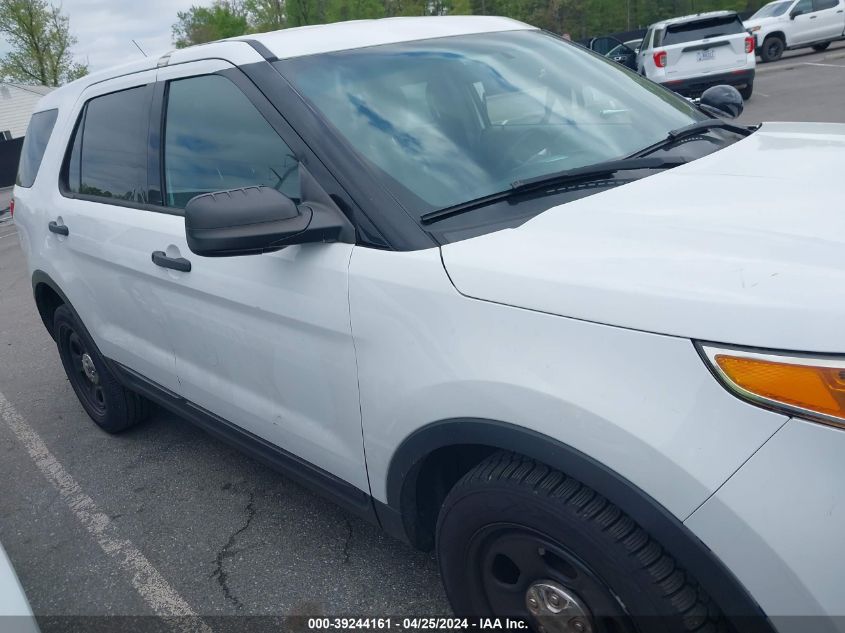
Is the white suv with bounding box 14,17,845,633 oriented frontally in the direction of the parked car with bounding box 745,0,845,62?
no

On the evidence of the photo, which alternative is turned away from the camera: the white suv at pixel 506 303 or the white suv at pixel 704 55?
the white suv at pixel 704 55

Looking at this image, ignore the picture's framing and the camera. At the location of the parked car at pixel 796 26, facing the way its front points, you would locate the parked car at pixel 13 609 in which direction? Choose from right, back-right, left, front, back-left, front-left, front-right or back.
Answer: front-left

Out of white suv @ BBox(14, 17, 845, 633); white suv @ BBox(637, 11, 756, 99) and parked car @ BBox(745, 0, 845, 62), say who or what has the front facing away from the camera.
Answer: white suv @ BBox(637, 11, 756, 99)

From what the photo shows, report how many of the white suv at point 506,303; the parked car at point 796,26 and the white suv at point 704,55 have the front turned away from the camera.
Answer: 1

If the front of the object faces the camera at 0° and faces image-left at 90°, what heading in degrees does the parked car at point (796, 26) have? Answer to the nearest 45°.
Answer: approximately 45°

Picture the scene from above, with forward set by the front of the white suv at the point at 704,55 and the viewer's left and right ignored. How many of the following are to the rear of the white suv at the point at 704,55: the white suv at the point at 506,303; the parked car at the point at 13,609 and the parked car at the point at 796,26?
2

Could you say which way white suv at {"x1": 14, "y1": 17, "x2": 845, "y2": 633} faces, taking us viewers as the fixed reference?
facing the viewer and to the right of the viewer

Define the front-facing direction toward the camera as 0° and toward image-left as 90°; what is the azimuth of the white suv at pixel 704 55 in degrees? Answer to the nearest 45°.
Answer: approximately 180°

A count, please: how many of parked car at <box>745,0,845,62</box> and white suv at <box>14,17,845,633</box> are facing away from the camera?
0

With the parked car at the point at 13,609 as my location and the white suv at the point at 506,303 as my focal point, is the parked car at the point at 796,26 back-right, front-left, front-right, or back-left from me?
front-left

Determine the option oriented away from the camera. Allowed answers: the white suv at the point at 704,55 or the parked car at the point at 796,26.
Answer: the white suv

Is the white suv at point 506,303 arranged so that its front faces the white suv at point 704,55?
no

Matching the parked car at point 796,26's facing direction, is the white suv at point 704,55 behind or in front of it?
in front
